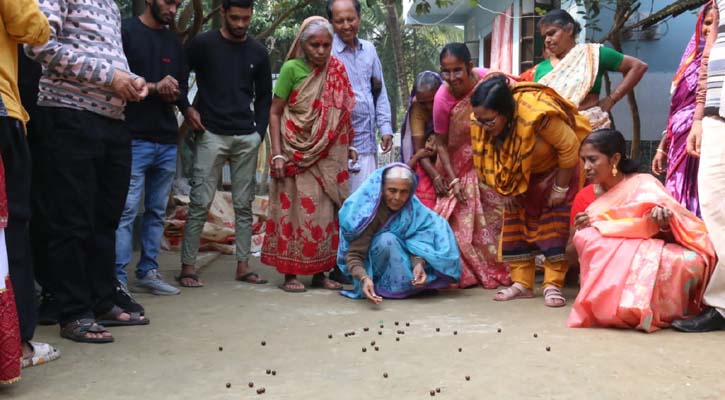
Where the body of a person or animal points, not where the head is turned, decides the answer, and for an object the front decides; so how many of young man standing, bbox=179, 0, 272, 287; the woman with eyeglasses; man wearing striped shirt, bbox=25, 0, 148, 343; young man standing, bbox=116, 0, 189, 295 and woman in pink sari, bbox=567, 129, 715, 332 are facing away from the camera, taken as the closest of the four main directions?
0

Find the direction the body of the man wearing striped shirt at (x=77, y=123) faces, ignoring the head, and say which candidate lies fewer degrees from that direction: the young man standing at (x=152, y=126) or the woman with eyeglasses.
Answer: the woman with eyeglasses

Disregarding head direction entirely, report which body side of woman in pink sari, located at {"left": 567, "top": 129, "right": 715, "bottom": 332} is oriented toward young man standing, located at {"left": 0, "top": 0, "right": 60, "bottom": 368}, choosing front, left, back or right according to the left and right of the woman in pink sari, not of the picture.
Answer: front

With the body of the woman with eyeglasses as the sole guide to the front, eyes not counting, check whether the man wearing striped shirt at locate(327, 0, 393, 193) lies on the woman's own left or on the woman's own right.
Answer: on the woman's own right

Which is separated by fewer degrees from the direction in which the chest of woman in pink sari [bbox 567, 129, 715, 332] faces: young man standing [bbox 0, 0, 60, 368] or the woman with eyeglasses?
the young man standing

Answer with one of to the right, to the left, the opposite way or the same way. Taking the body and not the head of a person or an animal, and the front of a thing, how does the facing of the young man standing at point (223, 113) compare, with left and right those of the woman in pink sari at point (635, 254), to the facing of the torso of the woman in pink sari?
to the left

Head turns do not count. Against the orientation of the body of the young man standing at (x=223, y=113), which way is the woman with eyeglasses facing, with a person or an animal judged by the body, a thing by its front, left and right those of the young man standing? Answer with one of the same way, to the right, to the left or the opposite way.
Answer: to the right

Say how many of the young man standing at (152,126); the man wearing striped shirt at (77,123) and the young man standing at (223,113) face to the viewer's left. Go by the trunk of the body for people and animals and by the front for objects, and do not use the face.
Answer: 0

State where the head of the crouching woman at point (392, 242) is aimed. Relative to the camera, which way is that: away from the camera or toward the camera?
toward the camera

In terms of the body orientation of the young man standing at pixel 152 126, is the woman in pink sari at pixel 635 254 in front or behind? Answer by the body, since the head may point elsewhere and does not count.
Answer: in front

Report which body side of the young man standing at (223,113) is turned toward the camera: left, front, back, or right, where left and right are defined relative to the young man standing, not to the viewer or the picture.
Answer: front

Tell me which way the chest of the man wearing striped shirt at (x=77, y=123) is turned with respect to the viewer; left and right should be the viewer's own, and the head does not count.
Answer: facing the viewer and to the right of the viewer
